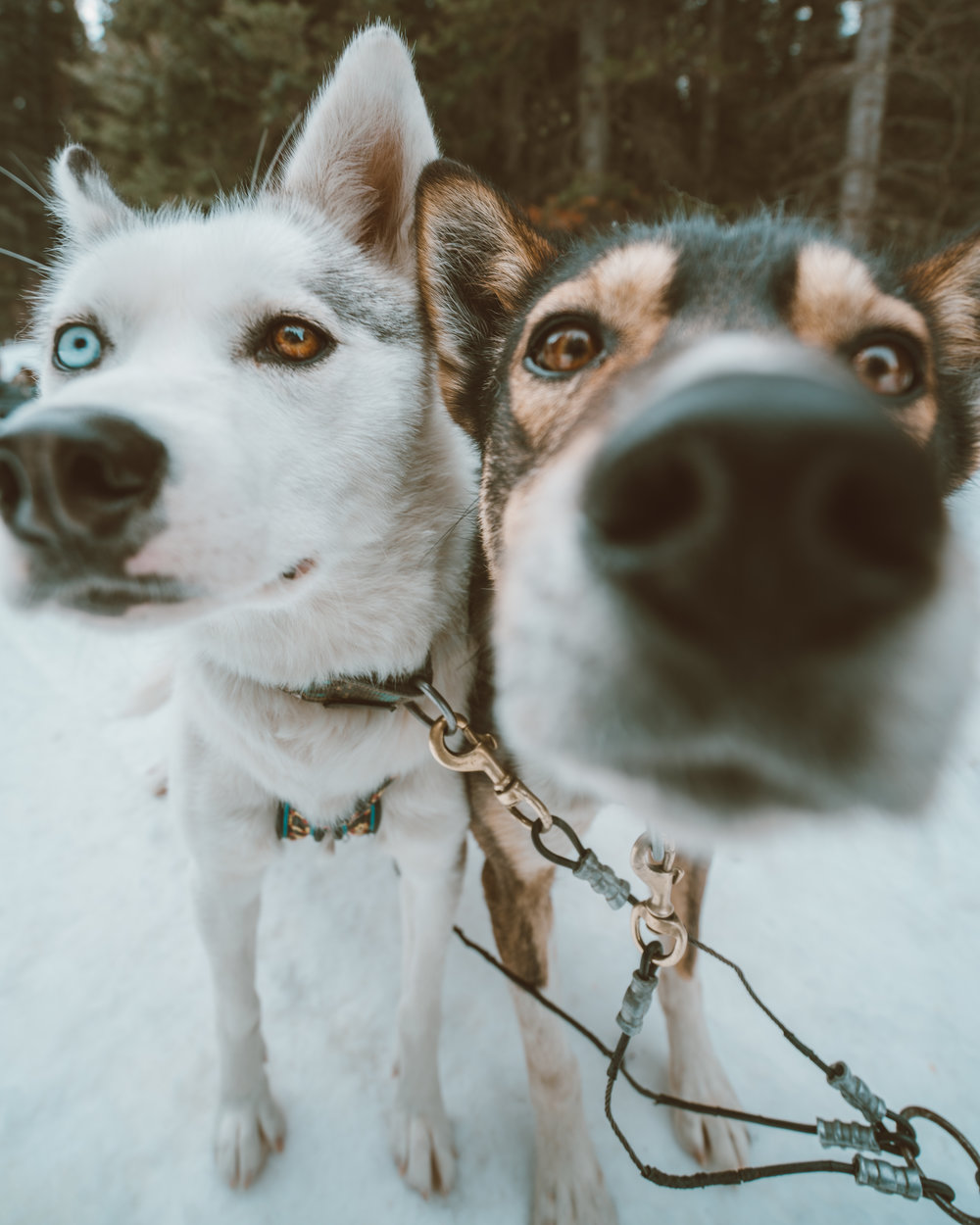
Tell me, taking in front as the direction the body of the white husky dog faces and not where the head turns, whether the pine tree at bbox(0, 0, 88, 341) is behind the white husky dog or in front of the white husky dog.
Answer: behind

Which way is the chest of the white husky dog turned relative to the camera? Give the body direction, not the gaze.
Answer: toward the camera

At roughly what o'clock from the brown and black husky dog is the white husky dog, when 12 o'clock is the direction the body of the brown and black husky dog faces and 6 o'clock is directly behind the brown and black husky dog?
The white husky dog is roughly at 4 o'clock from the brown and black husky dog.

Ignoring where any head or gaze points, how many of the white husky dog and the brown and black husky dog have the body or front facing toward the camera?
2

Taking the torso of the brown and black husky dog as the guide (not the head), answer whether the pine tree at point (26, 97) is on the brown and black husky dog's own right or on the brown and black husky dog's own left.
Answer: on the brown and black husky dog's own right

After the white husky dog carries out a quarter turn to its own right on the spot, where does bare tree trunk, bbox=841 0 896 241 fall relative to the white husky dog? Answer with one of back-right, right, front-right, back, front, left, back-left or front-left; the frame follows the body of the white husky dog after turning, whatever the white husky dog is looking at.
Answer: back-right

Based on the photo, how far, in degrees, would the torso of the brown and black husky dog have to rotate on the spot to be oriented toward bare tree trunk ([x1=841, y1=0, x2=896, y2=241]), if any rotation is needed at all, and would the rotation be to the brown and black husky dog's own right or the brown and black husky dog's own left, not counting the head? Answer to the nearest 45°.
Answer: approximately 180°

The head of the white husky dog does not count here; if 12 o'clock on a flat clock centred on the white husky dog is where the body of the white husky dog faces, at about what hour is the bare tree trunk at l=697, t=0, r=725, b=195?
The bare tree trunk is roughly at 7 o'clock from the white husky dog.

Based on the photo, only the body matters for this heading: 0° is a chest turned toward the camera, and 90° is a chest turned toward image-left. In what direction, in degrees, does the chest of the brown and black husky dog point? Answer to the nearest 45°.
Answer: approximately 0°

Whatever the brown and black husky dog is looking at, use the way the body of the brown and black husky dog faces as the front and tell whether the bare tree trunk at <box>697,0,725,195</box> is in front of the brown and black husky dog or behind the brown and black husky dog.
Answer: behind

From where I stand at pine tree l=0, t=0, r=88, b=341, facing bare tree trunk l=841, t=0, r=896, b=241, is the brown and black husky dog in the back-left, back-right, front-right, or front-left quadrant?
front-right
